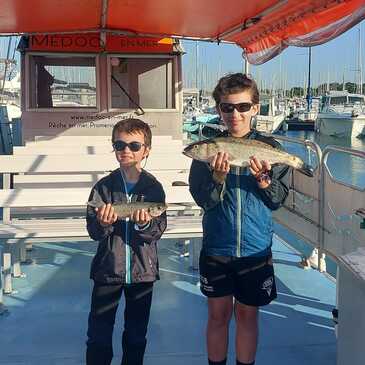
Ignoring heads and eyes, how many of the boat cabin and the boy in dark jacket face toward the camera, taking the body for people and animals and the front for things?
2

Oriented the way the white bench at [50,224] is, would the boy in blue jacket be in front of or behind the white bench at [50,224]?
in front

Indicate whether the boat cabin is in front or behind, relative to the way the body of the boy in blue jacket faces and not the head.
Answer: behind

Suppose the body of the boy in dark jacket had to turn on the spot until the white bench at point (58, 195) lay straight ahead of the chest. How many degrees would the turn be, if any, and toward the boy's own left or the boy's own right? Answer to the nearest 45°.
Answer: approximately 180°

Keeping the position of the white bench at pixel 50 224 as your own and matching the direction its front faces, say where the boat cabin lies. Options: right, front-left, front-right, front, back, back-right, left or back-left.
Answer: back

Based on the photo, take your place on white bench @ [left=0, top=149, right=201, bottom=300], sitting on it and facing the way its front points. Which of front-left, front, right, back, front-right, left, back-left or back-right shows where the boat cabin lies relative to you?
back

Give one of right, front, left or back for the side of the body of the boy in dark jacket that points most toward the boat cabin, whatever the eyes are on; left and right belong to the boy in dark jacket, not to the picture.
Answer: back

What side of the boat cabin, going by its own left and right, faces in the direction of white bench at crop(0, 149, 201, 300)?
front
